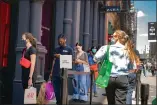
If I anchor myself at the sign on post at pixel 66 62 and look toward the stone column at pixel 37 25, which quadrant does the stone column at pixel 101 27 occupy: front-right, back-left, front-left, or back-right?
front-right

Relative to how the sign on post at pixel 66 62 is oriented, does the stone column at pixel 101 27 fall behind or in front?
behind

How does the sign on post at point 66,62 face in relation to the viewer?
toward the camera

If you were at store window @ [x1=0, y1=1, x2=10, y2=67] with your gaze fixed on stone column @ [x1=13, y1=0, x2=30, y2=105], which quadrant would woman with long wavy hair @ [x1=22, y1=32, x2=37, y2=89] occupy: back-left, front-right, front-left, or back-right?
front-right

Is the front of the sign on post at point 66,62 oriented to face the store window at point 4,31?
no

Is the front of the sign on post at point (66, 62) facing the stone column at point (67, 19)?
no

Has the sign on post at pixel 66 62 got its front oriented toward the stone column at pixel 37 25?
no
